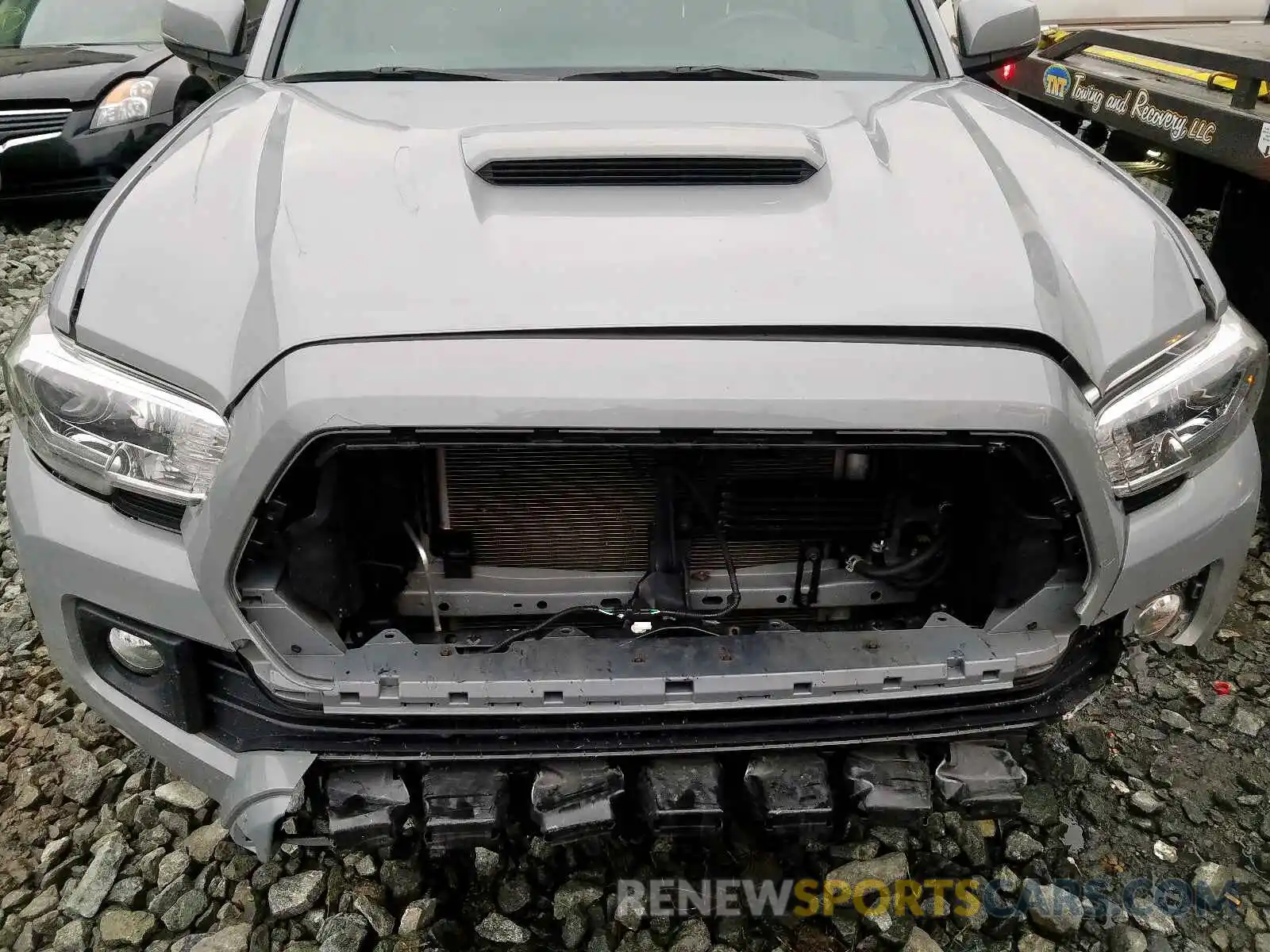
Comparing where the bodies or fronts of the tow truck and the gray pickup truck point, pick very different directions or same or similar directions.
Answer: same or similar directions

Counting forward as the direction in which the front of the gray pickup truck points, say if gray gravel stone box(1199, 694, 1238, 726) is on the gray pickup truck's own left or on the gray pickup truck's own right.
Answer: on the gray pickup truck's own left

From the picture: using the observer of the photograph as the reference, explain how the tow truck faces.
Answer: facing the viewer and to the right of the viewer

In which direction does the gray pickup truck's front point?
toward the camera

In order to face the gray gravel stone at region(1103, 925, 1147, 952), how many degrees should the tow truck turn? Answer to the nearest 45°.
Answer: approximately 45° to its right

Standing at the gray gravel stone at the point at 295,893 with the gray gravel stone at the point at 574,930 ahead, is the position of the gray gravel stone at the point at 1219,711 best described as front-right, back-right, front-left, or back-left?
front-left

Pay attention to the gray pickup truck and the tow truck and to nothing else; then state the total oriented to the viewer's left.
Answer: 0

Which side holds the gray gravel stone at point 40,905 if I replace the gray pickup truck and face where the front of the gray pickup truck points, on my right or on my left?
on my right

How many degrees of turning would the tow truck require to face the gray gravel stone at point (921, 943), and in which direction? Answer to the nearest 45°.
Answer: approximately 45° to its right
